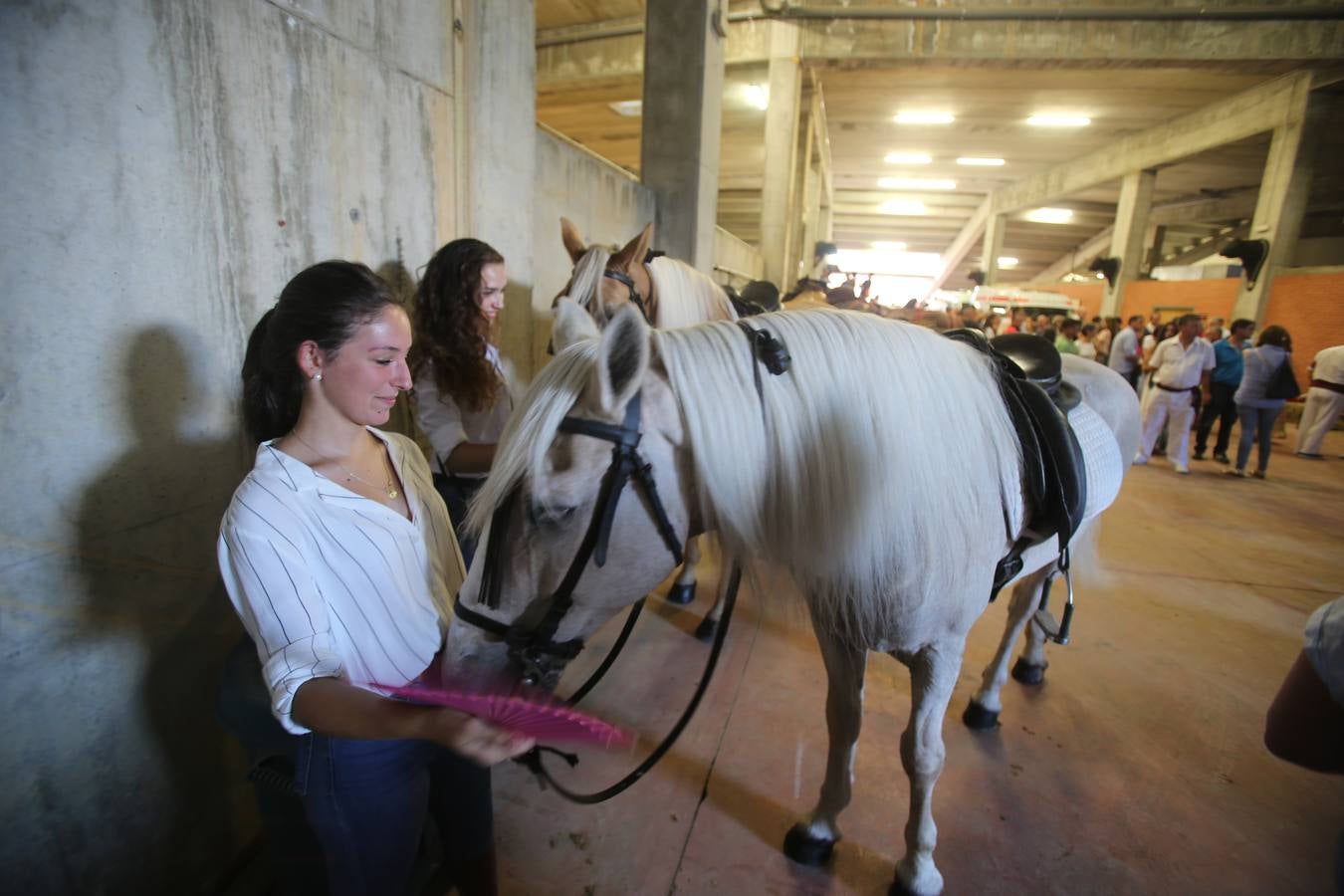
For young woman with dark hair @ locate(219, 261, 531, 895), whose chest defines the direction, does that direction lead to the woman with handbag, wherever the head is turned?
no

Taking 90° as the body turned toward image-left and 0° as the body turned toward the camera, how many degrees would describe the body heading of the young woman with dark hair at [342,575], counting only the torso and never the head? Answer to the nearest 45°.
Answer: approximately 315°

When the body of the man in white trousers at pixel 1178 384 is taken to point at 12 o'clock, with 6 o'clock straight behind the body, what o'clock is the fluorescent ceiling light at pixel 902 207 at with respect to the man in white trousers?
The fluorescent ceiling light is roughly at 5 o'clock from the man in white trousers.

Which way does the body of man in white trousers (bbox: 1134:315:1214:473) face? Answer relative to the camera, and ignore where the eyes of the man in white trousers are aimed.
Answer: toward the camera

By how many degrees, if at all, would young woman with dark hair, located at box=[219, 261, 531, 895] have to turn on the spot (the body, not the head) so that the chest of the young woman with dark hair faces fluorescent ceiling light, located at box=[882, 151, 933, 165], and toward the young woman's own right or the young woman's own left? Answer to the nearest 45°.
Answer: approximately 90° to the young woman's own left

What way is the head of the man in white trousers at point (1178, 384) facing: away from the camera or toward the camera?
toward the camera

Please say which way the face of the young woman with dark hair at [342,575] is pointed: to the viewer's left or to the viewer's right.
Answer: to the viewer's right

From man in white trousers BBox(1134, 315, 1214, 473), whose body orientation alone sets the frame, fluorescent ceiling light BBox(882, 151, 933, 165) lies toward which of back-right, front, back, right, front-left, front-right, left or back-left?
back-right

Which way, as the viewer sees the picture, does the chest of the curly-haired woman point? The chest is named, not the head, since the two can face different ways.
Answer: to the viewer's right

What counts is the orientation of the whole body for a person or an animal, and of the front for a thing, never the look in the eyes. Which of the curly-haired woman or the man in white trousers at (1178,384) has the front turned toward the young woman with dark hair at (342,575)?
the man in white trousers
